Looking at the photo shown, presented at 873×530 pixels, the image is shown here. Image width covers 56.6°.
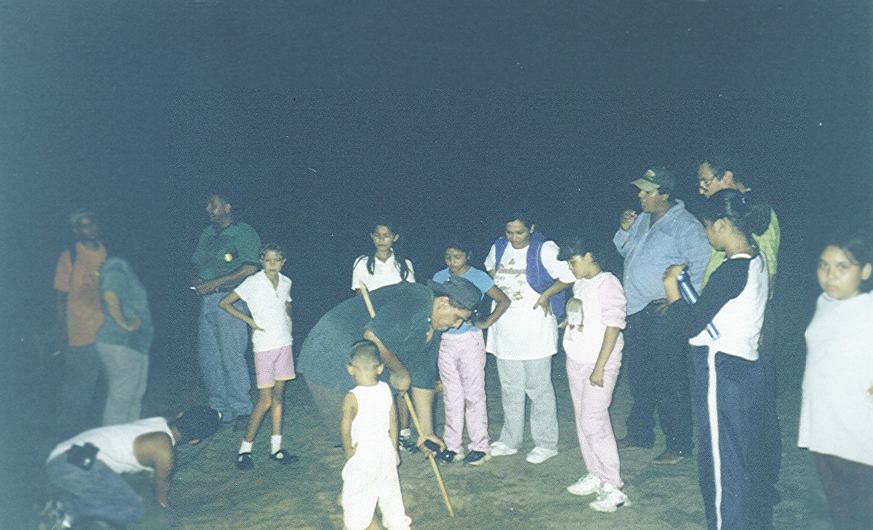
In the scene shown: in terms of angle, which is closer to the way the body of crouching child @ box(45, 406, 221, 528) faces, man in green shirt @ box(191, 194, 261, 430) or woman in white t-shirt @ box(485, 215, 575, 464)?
the woman in white t-shirt

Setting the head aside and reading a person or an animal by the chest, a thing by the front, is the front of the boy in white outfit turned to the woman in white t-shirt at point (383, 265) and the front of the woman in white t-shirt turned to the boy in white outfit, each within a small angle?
yes

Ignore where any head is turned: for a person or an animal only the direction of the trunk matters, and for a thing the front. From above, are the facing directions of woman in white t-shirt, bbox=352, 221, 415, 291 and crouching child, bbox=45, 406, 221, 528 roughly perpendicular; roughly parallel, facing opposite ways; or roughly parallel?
roughly perpendicular

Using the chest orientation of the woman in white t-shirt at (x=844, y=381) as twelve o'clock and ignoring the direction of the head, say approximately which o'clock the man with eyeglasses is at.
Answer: The man with eyeglasses is roughly at 4 o'clock from the woman in white t-shirt.

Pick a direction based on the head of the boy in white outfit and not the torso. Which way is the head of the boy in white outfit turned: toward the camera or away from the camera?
away from the camera

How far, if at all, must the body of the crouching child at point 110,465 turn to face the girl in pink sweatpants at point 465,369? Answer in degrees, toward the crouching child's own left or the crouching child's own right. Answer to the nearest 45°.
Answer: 0° — they already face them

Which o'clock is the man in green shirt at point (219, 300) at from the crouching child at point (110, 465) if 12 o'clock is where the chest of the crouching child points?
The man in green shirt is roughly at 10 o'clock from the crouching child.

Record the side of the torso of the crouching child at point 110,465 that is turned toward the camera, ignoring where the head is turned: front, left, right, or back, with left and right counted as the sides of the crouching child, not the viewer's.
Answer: right

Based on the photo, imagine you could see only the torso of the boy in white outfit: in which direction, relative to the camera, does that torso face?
away from the camera
